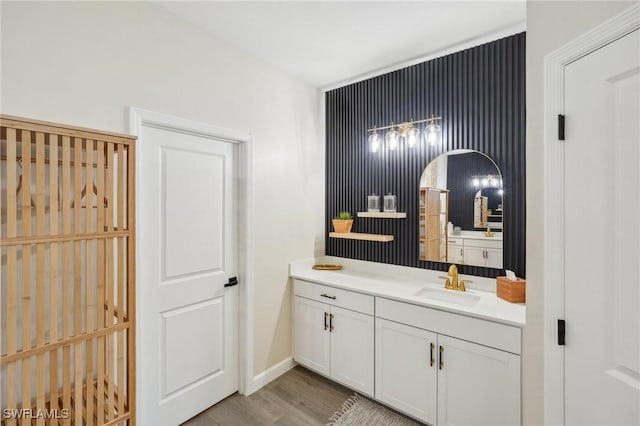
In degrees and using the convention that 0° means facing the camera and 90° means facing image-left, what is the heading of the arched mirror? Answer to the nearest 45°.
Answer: approximately 0°

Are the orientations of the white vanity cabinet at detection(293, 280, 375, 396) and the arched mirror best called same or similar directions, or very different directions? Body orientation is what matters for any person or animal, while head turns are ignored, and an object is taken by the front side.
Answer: same or similar directions

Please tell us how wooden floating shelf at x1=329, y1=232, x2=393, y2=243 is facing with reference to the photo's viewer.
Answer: facing the viewer and to the left of the viewer

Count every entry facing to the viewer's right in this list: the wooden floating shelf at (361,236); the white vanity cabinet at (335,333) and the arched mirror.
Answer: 0

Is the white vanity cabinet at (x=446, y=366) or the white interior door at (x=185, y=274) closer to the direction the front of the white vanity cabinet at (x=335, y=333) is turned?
the white interior door

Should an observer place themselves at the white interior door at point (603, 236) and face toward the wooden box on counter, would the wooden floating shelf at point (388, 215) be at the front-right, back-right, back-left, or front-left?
front-left

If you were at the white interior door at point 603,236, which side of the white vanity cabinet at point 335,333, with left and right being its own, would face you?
left

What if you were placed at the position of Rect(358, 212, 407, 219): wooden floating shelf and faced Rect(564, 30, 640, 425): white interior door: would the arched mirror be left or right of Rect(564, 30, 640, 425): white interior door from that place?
left

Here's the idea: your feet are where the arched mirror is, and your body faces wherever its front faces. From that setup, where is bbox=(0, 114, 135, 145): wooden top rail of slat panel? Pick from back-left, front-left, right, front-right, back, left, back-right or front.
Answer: front-right

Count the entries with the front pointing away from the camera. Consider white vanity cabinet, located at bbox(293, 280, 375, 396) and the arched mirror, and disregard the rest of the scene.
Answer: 0
